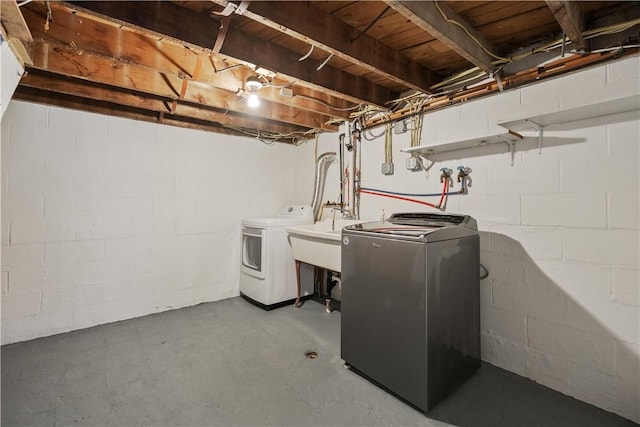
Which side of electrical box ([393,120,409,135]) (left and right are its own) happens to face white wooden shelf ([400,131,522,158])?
left

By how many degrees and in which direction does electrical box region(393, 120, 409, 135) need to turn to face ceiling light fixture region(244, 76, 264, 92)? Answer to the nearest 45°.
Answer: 0° — it already faces it

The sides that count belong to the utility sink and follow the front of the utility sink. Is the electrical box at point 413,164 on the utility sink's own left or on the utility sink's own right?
on the utility sink's own left

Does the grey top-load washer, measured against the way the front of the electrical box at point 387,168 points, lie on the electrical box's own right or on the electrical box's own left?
on the electrical box's own left

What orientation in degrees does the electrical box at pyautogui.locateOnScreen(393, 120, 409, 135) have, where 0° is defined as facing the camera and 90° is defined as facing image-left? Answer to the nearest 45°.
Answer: approximately 45°

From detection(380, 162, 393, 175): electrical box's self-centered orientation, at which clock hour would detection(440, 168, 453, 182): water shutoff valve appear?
The water shutoff valve is roughly at 9 o'clock from the electrical box.
